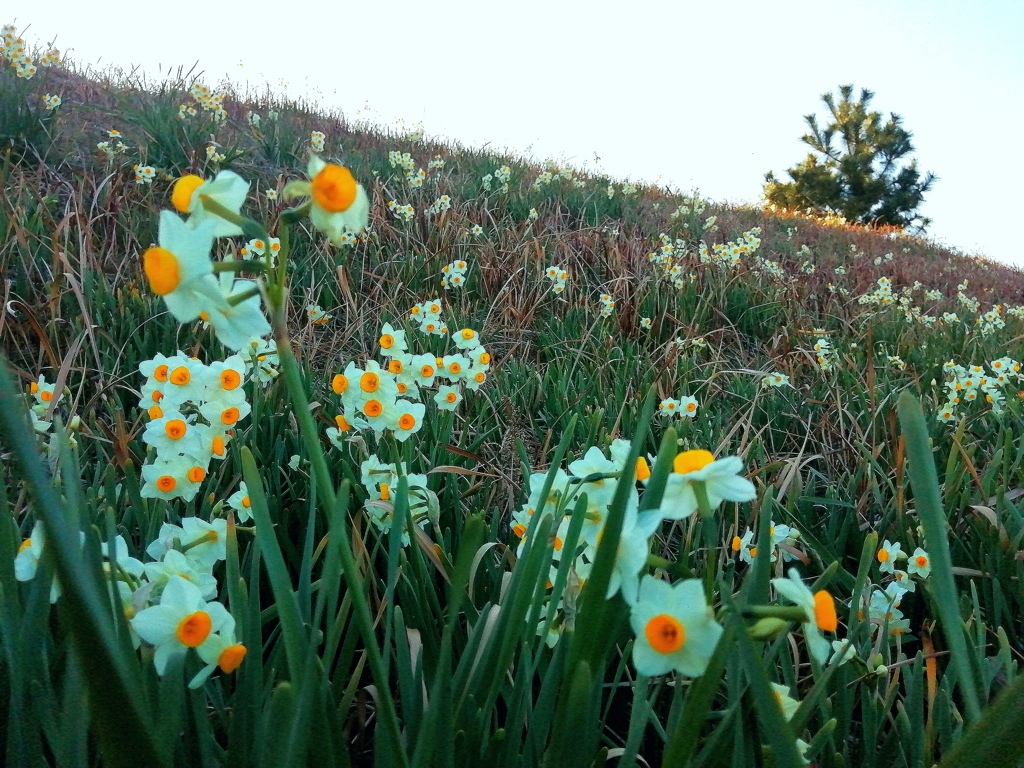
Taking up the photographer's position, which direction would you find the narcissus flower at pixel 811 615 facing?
facing to the right of the viewer

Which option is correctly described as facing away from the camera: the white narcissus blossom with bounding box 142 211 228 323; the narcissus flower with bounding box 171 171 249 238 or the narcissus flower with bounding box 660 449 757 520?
the narcissus flower with bounding box 660 449 757 520

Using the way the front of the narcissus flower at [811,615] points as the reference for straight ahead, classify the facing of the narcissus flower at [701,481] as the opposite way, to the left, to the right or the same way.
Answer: to the left

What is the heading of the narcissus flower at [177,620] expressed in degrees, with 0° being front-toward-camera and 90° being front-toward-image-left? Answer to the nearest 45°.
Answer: approximately 315°

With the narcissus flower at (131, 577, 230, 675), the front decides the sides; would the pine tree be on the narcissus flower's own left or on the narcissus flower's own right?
on the narcissus flower's own left

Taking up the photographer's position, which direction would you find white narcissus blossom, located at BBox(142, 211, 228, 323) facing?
facing the viewer and to the left of the viewer

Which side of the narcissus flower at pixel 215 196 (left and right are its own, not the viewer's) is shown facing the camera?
left

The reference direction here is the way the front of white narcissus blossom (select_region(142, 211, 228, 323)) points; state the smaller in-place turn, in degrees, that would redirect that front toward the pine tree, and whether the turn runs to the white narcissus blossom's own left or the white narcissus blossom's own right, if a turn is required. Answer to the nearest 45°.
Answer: approximately 180°

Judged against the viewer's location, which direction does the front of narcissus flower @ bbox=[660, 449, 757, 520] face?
facing away from the viewer
